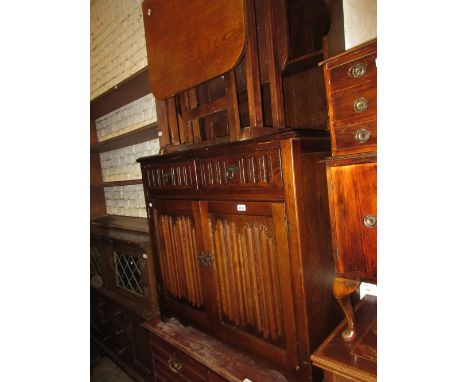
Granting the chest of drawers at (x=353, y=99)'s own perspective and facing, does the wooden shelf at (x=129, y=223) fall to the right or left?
on its right

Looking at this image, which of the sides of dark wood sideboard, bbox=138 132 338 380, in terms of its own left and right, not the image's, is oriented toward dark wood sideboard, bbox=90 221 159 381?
right

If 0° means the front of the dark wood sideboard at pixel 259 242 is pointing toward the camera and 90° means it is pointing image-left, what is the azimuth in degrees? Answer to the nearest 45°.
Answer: approximately 45°

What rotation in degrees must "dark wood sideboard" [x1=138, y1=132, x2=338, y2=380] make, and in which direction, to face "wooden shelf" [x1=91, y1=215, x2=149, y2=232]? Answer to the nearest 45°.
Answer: approximately 90° to its right

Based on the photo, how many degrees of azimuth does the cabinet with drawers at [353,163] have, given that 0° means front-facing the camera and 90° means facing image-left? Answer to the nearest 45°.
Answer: approximately 45°

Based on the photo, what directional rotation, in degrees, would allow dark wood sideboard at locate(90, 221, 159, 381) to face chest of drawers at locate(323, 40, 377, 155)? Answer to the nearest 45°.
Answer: approximately 45° to its left
